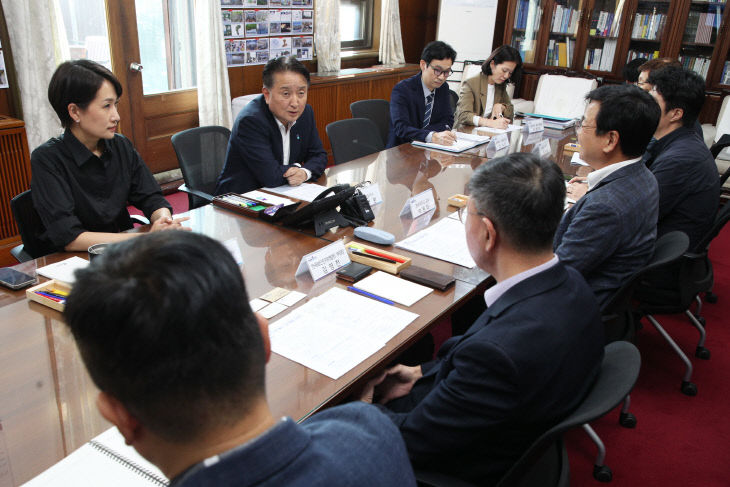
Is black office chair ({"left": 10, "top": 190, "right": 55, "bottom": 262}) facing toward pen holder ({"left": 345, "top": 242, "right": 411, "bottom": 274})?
yes

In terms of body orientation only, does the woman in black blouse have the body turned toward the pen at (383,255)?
yes

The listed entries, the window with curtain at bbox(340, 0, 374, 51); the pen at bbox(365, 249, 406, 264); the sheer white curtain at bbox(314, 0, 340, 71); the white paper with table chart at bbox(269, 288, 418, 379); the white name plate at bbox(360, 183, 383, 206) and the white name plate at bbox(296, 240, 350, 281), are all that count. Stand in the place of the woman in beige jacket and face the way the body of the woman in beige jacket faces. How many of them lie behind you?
2

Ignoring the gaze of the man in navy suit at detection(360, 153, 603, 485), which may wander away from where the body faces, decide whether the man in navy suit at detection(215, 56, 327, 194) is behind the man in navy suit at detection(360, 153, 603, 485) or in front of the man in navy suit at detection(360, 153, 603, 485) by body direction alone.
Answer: in front

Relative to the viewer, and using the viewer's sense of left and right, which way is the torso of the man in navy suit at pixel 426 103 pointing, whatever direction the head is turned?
facing the viewer and to the right of the viewer

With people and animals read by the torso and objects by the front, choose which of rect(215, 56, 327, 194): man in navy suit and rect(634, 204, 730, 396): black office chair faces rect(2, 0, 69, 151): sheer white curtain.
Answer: the black office chair

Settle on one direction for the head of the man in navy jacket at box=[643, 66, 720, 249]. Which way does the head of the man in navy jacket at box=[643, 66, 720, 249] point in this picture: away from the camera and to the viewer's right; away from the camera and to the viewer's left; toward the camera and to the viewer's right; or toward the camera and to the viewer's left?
away from the camera and to the viewer's left

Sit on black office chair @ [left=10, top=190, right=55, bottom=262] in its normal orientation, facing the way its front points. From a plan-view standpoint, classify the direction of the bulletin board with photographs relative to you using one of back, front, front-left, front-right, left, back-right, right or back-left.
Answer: left

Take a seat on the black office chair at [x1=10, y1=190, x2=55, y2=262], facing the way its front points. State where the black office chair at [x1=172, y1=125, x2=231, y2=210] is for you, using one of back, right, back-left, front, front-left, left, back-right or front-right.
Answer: left

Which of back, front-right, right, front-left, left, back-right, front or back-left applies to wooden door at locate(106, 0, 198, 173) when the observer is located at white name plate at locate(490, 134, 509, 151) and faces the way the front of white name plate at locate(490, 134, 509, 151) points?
back-right
